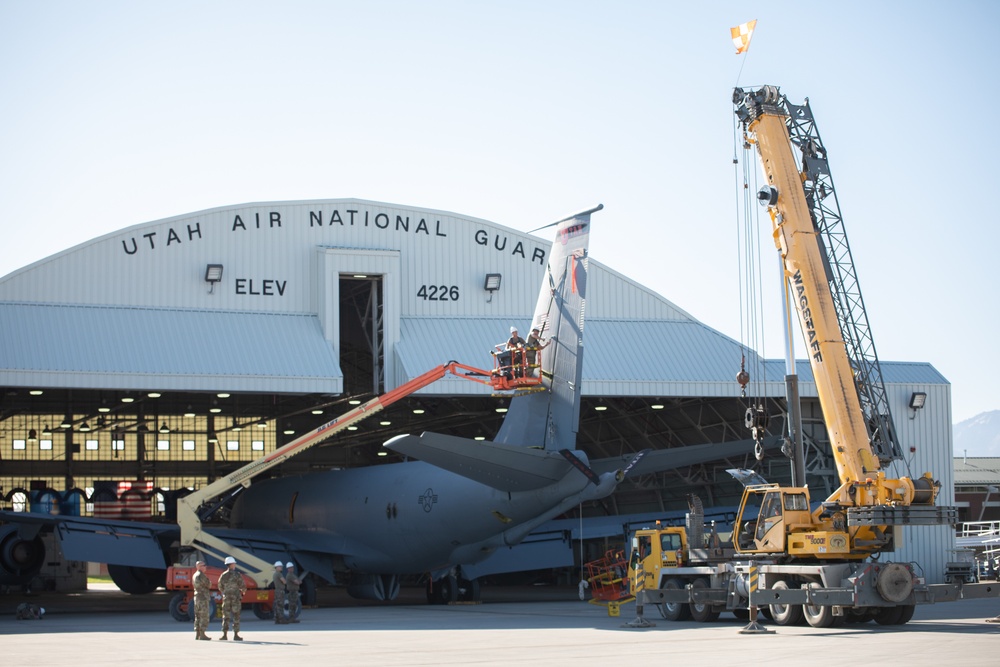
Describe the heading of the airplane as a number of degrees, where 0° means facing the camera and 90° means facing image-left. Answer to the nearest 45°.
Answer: approximately 135°

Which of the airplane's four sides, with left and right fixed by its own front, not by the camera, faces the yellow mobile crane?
back

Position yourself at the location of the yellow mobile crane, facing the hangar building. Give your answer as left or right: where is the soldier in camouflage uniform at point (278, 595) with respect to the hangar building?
left

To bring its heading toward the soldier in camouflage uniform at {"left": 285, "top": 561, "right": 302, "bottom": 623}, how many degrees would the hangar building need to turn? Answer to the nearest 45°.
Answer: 0° — it already faces them

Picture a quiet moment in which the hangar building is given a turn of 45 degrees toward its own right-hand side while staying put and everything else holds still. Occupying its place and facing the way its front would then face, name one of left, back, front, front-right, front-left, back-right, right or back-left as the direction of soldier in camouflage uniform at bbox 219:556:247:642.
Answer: front-left

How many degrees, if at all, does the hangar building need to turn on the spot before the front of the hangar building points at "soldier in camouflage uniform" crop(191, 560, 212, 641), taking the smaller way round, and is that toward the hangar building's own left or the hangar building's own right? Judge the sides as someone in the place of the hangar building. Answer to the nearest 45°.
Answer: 0° — it already faces them

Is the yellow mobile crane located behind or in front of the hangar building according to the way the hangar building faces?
in front

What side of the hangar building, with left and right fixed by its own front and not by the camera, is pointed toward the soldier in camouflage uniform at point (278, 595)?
front

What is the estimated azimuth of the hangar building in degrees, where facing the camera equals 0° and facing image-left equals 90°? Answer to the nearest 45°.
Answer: approximately 0°
